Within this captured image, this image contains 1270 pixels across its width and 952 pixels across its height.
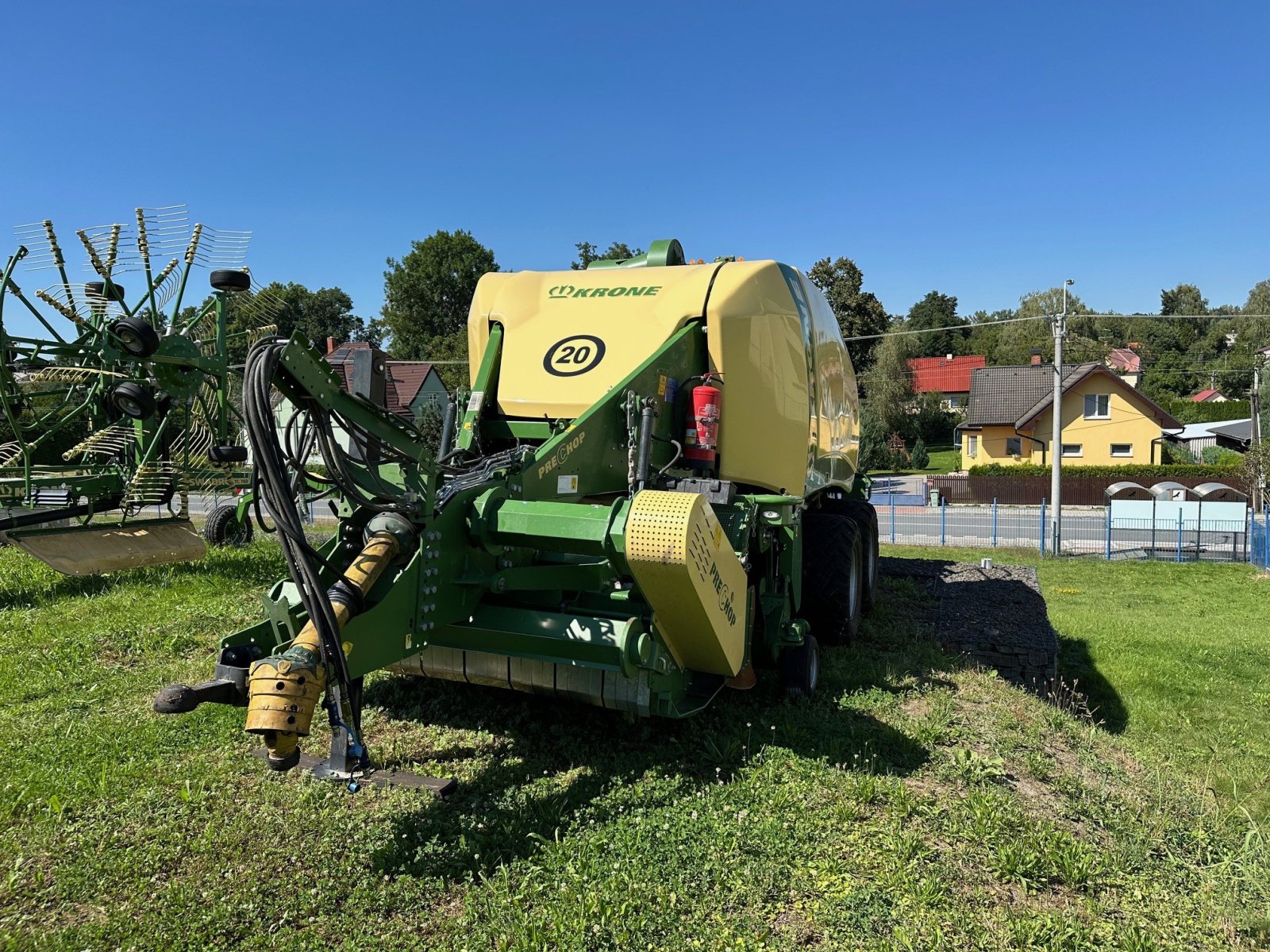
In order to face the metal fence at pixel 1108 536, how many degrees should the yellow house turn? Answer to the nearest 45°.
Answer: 0° — it already faces it

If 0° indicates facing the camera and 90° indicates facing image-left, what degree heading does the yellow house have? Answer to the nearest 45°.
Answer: approximately 0°

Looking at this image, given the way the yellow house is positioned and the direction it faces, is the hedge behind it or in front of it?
in front

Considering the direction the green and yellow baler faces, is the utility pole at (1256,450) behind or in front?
behind

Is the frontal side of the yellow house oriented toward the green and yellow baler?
yes

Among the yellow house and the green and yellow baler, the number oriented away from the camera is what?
0

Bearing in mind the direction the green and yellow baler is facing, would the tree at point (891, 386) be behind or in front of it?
behind

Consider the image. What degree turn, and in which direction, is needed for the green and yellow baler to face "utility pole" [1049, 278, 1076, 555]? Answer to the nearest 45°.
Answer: approximately 180°

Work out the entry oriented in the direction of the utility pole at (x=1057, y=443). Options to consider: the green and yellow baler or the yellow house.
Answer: the yellow house

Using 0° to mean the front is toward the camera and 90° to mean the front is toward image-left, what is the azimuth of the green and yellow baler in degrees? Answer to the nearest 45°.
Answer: approximately 45°

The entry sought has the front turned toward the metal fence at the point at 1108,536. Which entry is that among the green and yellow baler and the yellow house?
the yellow house
